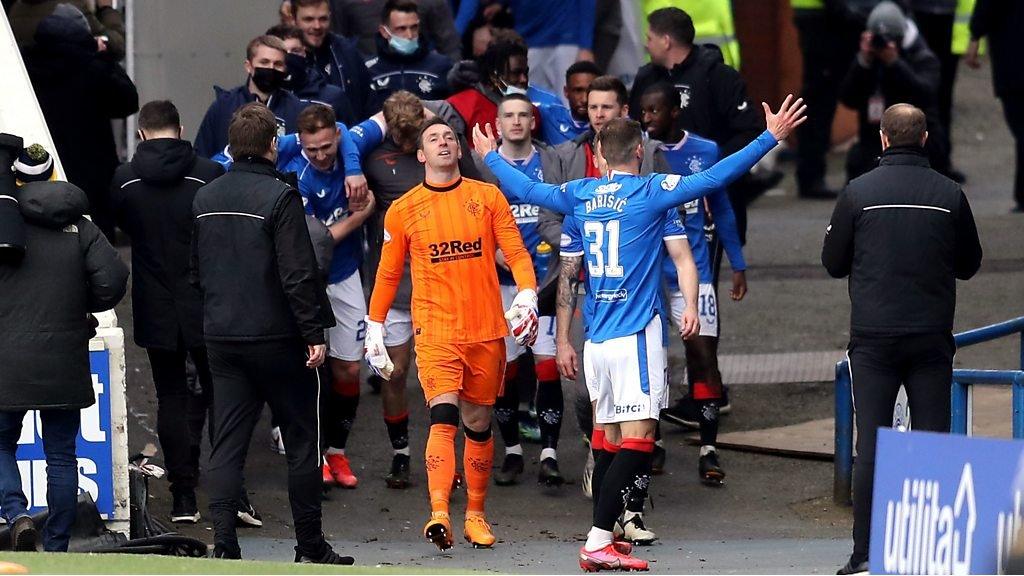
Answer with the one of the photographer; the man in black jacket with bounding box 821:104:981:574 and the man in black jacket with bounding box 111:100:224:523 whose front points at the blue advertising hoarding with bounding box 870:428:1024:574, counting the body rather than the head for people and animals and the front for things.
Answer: the photographer

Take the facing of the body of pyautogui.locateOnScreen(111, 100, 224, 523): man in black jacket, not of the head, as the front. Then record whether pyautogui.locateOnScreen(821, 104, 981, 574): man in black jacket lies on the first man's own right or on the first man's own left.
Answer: on the first man's own right

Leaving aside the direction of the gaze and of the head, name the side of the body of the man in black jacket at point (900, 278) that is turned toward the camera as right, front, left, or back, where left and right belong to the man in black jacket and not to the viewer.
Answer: back

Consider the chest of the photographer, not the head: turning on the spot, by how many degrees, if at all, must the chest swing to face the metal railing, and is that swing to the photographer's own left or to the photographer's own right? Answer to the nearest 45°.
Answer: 0° — they already face it

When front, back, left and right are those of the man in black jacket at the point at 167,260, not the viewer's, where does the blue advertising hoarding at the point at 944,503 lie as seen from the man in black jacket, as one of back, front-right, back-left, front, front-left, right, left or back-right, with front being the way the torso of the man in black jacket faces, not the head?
back-right

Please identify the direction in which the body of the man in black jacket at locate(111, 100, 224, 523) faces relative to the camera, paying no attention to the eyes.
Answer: away from the camera

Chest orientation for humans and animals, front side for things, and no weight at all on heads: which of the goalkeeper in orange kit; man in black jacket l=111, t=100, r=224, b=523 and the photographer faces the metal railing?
the photographer

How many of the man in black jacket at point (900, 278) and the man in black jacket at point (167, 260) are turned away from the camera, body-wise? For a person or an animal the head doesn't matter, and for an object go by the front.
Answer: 2

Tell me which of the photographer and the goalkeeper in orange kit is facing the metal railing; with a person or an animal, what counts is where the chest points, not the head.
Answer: the photographer

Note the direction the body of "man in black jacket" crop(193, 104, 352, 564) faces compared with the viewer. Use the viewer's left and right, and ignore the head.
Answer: facing away from the viewer and to the right of the viewer

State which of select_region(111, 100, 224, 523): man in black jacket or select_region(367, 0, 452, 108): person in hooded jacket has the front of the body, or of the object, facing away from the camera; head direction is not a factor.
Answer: the man in black jacket

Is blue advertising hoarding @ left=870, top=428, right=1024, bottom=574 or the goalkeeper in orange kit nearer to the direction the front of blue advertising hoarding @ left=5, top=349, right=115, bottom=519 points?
the blue advertising hoarding

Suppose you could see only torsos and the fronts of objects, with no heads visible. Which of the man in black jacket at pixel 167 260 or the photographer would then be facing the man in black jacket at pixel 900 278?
the photographer

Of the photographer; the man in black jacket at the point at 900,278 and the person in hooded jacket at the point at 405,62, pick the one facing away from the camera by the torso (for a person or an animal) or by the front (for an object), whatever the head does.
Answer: the man in black jacket
